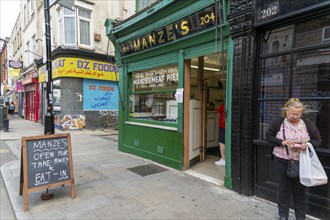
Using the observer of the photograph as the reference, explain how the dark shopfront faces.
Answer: facing the viewer and to the left of the viewer

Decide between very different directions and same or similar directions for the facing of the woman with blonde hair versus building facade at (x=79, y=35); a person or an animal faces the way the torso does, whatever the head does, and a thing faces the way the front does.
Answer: same or similar directions

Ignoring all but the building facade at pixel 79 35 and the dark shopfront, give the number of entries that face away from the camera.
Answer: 0

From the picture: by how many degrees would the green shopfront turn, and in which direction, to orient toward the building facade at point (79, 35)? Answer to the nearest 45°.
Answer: approximately 90° to its right

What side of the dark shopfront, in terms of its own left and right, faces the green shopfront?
right

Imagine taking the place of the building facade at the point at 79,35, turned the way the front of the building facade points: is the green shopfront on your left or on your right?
on your left

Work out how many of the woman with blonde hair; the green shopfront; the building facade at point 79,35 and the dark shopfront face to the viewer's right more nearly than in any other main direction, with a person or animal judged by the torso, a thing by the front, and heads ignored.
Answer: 0

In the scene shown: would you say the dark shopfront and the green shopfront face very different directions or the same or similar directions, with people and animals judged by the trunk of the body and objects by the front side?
same or similar directions

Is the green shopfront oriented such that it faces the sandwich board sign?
yes

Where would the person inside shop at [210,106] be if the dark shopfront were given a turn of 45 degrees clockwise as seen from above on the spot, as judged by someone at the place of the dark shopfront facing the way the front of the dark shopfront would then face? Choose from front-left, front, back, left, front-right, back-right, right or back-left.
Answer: front-right

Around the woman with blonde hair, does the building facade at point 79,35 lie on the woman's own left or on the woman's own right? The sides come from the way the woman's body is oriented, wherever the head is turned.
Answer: on the woman's own right

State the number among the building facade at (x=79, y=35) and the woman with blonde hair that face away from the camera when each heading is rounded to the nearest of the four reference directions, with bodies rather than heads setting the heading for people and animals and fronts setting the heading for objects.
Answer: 0

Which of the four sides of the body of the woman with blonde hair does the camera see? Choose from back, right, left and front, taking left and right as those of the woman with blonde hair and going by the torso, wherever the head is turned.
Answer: front

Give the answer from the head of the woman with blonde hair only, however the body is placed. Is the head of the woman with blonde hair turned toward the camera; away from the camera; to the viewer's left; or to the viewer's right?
toward the camera

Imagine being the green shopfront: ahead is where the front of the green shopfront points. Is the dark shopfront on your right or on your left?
on your left

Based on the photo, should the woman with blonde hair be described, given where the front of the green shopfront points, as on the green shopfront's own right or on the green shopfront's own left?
on the green shopfront's own left
